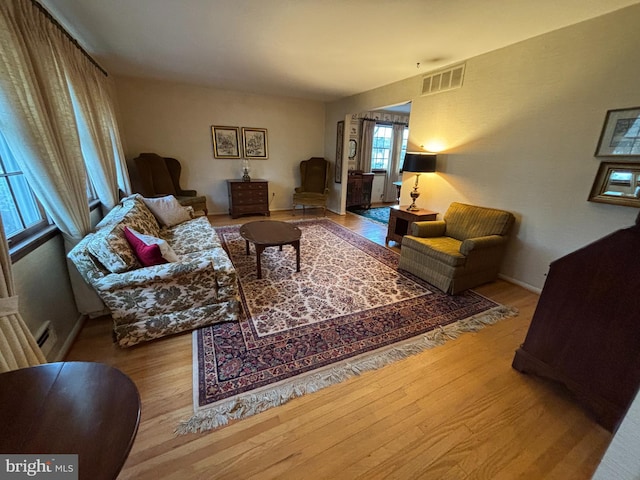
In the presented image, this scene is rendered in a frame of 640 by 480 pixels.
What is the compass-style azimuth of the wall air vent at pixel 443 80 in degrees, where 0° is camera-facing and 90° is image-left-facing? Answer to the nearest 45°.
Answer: approximately 45°

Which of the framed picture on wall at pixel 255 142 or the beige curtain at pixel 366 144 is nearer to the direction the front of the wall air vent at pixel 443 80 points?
the framed picture on wall

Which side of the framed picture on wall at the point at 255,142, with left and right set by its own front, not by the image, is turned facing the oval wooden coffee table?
front

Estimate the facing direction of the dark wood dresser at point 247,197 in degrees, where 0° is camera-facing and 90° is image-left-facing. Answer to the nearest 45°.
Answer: approximately 0°

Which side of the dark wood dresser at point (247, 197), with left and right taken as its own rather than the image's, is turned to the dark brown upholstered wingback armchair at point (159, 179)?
right

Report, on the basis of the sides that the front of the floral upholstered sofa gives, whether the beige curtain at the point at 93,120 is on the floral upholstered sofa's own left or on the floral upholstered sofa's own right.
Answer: on the floral upholstered sofa's own left

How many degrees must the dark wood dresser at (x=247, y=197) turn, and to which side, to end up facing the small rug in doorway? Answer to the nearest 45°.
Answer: approximately 90° to its left

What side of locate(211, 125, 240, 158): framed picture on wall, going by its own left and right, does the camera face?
front

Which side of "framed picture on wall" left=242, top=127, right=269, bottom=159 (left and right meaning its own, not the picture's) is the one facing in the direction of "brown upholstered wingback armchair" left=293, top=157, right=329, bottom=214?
left

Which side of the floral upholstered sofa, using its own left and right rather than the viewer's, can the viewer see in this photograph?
right

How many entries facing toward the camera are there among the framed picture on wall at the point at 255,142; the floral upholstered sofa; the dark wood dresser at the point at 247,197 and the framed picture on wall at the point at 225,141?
3

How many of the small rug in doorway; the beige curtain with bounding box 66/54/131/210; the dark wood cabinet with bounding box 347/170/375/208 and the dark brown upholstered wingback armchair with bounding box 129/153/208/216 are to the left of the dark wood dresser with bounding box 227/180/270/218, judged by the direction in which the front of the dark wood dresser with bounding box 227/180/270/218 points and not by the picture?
2

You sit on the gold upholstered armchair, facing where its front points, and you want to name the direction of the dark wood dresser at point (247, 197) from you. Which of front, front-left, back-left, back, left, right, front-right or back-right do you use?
front-right

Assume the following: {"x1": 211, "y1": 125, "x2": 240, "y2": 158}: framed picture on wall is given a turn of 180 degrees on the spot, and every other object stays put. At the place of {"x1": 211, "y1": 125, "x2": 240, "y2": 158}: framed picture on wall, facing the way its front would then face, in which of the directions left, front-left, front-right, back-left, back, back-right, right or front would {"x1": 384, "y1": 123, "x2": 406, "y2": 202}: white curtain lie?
right

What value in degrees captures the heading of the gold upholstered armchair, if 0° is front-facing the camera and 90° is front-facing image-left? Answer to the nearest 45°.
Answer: approximately 45°

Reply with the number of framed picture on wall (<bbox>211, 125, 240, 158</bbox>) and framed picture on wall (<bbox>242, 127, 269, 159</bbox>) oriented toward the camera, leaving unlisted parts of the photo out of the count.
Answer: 2

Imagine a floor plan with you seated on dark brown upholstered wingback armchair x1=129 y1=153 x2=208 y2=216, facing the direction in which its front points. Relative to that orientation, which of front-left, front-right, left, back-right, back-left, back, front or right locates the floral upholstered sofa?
front-right

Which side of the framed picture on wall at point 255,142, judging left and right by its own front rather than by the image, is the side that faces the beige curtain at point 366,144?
left

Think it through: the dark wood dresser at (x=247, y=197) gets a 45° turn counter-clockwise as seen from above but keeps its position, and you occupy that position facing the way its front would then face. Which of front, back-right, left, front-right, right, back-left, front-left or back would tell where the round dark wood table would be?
front-right

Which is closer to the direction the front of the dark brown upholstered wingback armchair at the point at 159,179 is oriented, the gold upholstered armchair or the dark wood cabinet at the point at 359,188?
the gold upholstered armchair
